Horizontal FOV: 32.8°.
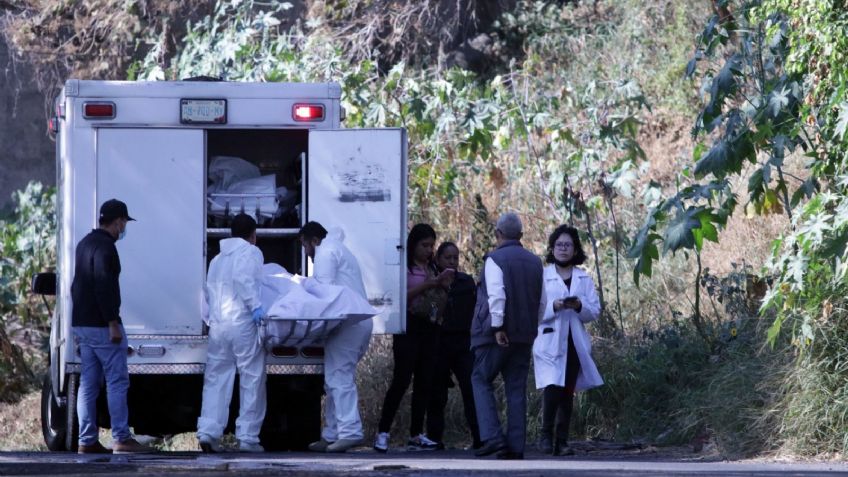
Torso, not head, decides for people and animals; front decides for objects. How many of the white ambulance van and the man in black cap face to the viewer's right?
1

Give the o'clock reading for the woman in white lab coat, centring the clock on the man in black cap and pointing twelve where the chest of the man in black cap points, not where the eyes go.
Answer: The woman in white lab coat is roughly at 12 o'clock from the man in black cap.

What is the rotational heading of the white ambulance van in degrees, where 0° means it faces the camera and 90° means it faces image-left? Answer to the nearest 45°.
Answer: approximately 180°

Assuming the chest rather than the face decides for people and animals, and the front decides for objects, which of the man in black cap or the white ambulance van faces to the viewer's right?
the man in black cap

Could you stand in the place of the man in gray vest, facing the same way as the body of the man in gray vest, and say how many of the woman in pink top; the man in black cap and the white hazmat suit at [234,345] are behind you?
0

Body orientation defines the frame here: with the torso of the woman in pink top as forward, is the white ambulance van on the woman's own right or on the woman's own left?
on the woman's own right

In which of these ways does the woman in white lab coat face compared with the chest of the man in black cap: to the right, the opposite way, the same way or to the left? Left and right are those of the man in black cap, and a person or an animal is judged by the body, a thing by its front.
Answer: to the right

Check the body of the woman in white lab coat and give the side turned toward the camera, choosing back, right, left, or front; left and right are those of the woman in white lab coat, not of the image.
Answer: front

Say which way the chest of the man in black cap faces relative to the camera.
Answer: to the viewer's right

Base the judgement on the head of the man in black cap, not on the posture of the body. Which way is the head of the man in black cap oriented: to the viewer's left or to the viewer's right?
to the viewer's right

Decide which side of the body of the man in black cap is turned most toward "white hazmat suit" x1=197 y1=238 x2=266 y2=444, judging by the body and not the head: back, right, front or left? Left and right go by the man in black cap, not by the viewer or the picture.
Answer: front

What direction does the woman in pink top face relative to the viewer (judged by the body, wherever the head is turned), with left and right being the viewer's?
facing the viewer and to the right of the viewer

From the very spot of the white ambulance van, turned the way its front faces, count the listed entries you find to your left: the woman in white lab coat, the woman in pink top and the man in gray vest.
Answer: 0

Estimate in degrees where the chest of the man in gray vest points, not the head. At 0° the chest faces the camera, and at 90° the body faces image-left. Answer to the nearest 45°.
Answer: approximately 135°

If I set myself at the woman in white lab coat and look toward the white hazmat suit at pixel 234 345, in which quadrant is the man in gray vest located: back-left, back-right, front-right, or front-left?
front-left

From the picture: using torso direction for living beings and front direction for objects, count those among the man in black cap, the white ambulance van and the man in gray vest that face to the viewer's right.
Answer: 1

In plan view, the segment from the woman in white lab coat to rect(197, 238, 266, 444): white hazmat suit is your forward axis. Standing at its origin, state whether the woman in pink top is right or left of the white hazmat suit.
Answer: right

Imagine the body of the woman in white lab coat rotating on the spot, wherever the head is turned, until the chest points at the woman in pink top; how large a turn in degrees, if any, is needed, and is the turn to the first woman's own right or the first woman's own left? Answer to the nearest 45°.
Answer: approximately 135° to the first woman's own right

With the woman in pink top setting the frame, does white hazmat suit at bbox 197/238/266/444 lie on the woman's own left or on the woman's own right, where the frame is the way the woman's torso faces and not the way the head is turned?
on the woman's own right
